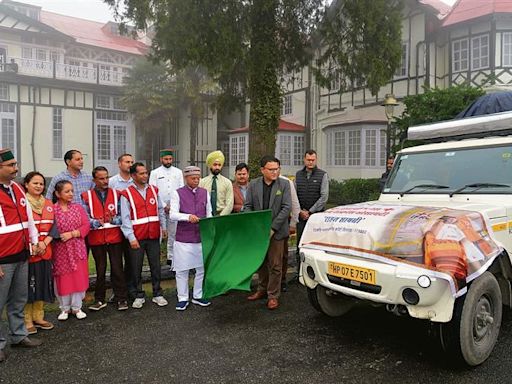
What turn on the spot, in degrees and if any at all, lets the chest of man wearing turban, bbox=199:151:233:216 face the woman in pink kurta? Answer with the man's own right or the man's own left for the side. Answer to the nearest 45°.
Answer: approximately 45° to the man's own right

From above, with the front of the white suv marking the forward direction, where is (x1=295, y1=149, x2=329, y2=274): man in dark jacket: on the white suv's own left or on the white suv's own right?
on the white suv's own right

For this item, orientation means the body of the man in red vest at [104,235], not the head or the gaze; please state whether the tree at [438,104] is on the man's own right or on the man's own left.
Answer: on the man's own left

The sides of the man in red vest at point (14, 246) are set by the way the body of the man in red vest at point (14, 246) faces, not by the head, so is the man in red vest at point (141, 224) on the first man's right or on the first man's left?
on the first man's left

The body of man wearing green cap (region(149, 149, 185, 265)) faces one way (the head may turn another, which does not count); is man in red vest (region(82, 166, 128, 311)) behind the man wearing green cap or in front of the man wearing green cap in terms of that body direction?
in front

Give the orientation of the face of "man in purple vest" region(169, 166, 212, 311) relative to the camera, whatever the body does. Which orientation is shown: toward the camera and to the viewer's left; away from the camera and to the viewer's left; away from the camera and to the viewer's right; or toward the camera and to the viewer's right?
toward the camera and to the viewer's right

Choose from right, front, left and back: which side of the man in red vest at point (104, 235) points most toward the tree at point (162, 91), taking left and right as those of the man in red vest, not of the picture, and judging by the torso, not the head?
back
